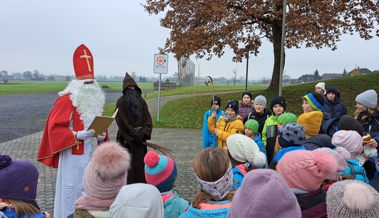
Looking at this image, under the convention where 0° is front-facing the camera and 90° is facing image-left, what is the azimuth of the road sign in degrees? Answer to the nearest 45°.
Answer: approximately 0°

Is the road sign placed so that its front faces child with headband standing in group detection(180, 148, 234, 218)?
yes

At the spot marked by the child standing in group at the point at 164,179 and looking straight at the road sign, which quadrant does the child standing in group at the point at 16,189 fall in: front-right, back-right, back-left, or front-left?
back-left

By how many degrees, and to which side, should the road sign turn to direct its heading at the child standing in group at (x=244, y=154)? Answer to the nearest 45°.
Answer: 0° — it already faces them

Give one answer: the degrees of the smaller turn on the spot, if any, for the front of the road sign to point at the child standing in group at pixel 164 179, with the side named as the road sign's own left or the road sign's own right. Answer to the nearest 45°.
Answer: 0° — it already faces them

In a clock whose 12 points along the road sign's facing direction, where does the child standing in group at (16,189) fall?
The child standing in group is roughly at 12 o'clock from the road sign.

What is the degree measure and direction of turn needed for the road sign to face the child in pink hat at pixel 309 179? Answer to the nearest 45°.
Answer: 0° — it already faces them
